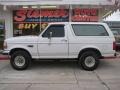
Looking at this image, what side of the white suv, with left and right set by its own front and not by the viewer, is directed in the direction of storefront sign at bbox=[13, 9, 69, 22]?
right

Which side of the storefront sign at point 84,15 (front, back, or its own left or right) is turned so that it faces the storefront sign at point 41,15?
right

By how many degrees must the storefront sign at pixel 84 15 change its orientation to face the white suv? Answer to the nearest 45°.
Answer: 0° — it already faces it

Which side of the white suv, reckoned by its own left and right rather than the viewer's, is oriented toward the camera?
left

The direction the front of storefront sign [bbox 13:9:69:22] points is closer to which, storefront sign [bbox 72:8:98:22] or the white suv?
the white suv

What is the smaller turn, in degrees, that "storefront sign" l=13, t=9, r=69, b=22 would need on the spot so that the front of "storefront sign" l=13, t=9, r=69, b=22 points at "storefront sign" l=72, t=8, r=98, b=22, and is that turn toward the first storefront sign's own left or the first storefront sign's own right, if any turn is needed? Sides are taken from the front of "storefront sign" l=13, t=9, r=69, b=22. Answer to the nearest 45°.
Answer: approximately 90° to the first storefront sign's own left

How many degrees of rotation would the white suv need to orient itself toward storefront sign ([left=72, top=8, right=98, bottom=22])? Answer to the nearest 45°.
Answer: approximately 90° to its right

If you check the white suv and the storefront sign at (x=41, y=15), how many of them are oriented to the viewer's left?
1

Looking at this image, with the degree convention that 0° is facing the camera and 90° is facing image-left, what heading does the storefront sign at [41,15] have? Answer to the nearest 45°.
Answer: approximately 0°

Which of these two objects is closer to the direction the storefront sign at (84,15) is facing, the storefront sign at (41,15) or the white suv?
the white suv

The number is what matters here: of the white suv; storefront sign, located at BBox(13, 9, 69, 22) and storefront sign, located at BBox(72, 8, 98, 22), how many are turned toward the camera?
2

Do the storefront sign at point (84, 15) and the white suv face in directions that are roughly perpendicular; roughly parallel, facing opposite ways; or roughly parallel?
roughly perpendicular

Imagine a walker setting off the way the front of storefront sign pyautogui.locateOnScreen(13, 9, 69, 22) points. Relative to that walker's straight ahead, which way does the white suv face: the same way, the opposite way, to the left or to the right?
to the right
